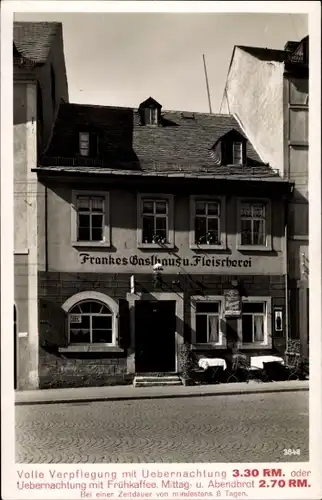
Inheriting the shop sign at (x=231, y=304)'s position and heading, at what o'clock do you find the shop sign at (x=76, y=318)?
the shop sign at (x=76, y=318) is roughly at 3 o'clock from the shop sign at (x=231, y=304).

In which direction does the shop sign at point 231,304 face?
toward the camera

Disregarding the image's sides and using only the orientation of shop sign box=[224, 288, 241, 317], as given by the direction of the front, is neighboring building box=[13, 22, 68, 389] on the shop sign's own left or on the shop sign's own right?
on the shop sign's own right
